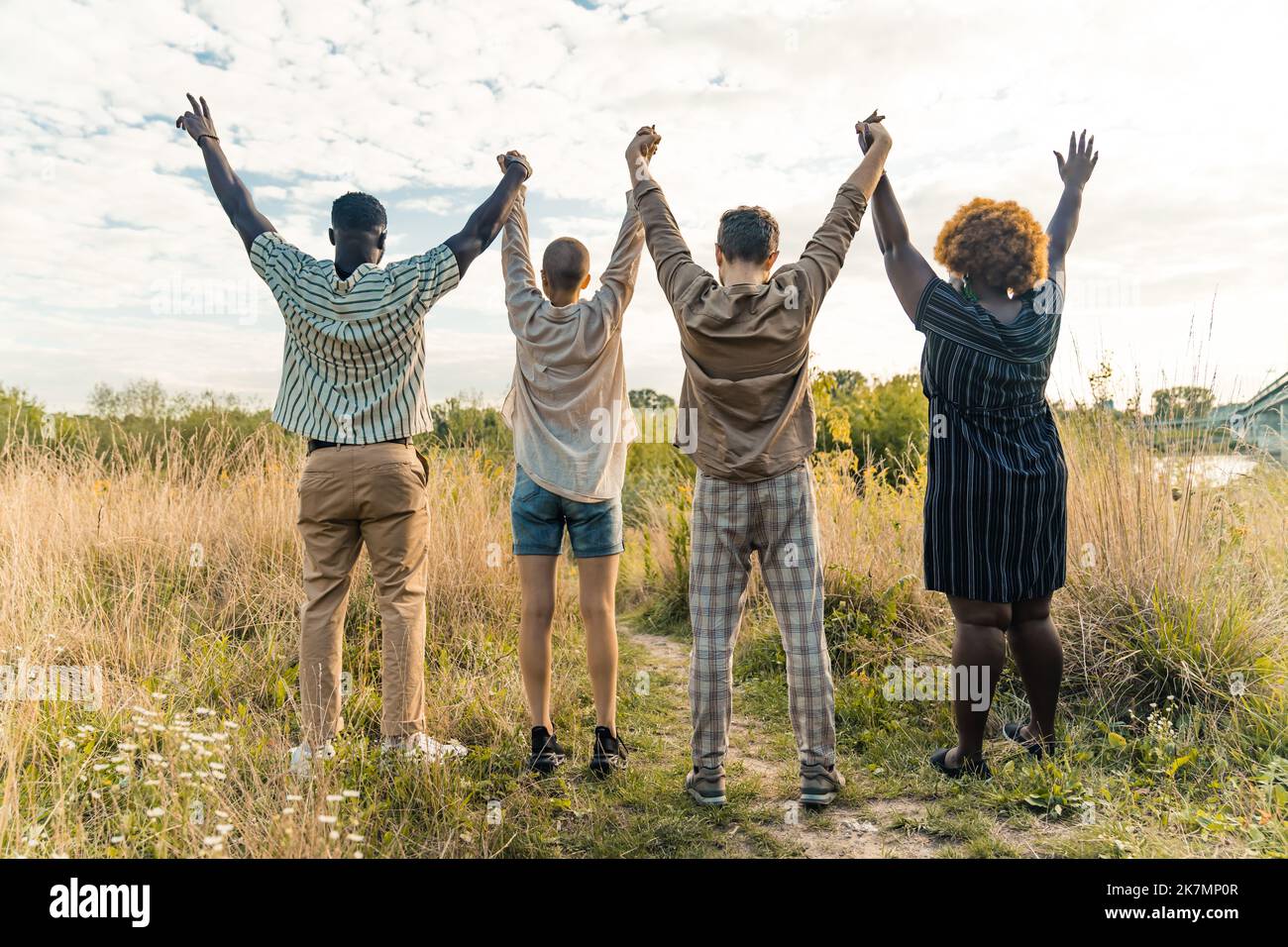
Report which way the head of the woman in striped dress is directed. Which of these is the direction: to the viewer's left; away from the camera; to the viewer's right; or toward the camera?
away from the camera

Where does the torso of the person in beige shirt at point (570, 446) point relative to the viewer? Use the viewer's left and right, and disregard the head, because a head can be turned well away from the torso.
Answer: facing away from the viewer

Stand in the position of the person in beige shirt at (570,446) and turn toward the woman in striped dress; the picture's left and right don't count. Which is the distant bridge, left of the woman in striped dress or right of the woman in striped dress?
left

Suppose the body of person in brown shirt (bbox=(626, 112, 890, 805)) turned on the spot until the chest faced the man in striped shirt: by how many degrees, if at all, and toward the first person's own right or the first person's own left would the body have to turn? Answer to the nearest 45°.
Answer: approximately 90° to the first person's own left

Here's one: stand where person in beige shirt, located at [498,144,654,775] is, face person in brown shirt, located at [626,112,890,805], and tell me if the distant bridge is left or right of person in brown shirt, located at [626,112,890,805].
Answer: left

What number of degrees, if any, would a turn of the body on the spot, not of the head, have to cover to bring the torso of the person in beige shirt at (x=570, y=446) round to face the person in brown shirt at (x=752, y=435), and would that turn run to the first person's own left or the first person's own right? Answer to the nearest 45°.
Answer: approximately 135° to the first person's own right

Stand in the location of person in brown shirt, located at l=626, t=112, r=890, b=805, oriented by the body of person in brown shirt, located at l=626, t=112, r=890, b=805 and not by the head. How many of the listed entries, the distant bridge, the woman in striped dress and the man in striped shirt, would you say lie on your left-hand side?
1

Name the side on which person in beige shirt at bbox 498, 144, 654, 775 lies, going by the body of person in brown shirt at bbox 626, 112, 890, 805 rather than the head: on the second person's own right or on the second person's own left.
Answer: on the second person's own left

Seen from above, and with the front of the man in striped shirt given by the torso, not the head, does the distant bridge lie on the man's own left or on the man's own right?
on the man's own right

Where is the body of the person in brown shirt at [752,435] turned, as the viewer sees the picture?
away from the camera

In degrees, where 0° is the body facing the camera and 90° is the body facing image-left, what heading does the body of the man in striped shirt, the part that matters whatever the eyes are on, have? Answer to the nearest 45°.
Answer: approximately 180°

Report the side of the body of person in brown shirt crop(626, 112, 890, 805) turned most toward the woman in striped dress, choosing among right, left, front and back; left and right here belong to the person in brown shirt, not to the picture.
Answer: right
